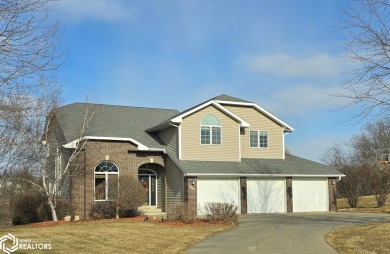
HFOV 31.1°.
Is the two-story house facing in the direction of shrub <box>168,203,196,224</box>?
yes

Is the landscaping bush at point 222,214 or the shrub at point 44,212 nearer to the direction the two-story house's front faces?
the landscaping bush

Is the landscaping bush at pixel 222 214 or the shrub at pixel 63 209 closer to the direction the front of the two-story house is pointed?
the landscaping bush

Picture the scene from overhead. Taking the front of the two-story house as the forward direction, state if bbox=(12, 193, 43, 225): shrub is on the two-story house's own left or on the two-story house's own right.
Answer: on the two-story house's own right

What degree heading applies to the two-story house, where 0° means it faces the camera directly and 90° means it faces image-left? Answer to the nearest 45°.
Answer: approximately 0°

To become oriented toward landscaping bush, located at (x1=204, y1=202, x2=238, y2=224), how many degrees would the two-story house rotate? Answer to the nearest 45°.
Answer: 0° — it already faces it

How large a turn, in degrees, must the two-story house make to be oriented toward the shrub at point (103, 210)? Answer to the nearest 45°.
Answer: approximately 45° to its right
